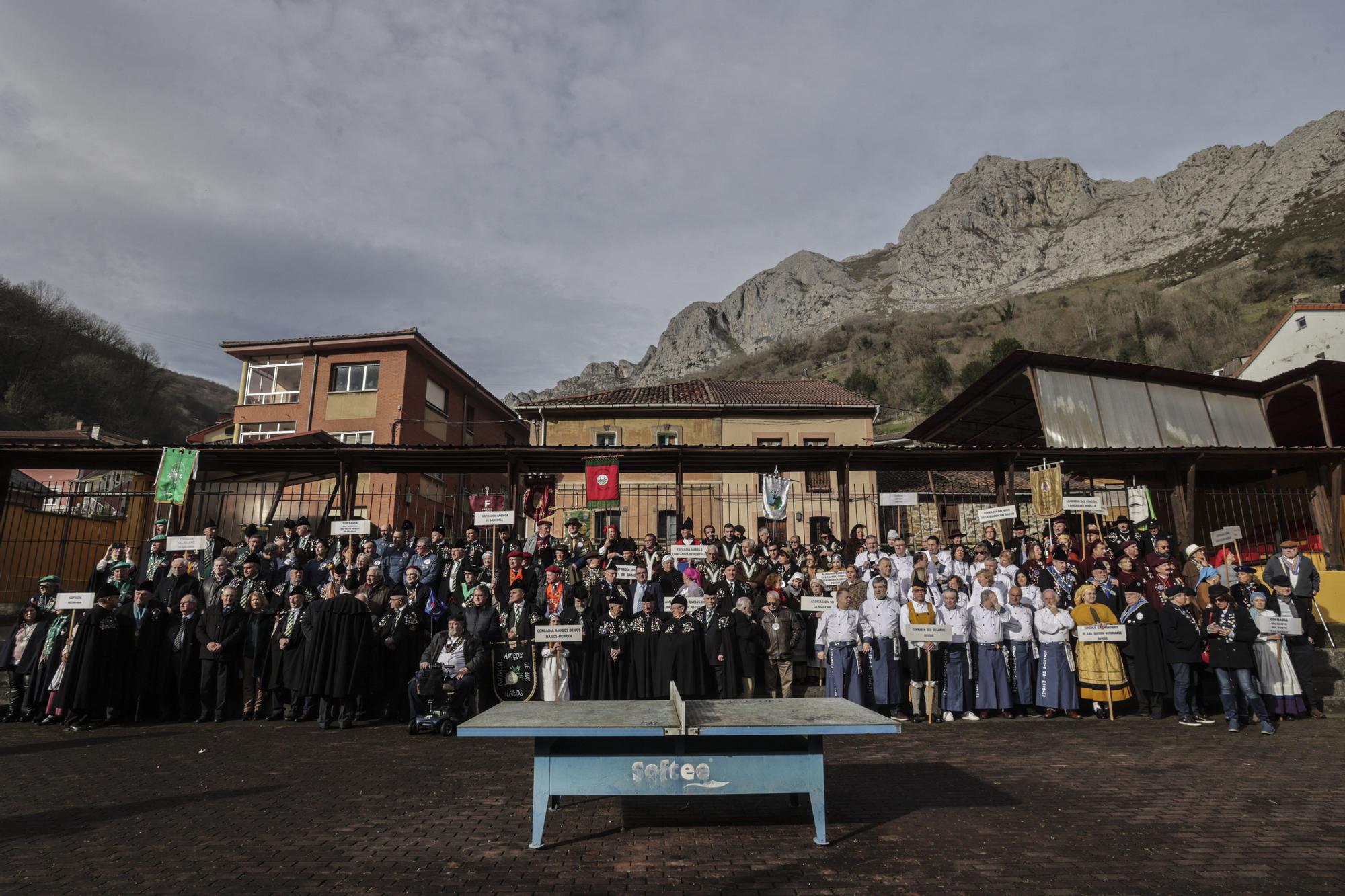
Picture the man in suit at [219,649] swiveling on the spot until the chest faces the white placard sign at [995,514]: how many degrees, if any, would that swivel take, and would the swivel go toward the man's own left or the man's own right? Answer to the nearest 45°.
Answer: approximately 90° to the man's own left

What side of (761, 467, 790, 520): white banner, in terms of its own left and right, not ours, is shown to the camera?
front

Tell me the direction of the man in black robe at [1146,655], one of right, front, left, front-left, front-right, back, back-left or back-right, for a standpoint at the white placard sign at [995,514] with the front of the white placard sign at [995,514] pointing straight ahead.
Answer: front-left

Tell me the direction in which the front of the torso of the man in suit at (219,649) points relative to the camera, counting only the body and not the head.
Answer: toward the camera

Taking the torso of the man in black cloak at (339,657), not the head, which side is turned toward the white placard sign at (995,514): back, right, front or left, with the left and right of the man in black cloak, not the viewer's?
right

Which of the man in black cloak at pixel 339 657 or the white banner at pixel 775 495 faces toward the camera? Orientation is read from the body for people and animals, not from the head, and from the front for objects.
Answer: the white banner

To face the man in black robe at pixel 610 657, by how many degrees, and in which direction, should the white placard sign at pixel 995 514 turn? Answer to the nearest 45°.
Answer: approximately 45° to its right

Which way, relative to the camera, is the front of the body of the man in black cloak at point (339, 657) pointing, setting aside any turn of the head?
away from the camera

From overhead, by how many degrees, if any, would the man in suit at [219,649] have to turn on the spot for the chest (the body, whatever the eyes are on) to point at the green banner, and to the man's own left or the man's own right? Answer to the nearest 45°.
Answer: approximately 180°

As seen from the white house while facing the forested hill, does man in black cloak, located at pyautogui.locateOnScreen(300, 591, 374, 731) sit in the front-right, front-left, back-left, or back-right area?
front-left

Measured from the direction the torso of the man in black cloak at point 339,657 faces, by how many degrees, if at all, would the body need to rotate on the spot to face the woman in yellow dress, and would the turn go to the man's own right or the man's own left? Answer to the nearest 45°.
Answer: approximately 90° to the man's own right

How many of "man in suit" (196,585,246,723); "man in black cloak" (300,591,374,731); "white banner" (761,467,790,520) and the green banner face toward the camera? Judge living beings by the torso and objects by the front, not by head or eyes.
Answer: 3

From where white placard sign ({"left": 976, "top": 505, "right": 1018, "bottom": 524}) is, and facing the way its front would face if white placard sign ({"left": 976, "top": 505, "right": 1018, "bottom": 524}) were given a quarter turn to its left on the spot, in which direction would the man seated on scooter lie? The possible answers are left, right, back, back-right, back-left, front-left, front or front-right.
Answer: back-right

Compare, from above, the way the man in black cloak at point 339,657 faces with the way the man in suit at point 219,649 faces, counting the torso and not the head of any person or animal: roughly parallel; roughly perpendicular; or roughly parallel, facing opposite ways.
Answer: roughly parallel, facing opposite ways

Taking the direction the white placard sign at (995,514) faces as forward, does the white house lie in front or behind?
behind

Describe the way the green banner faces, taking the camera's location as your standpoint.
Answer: facing the viewer

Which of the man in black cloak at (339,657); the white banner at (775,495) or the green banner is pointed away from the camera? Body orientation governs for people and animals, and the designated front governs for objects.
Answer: the man in black cloak
